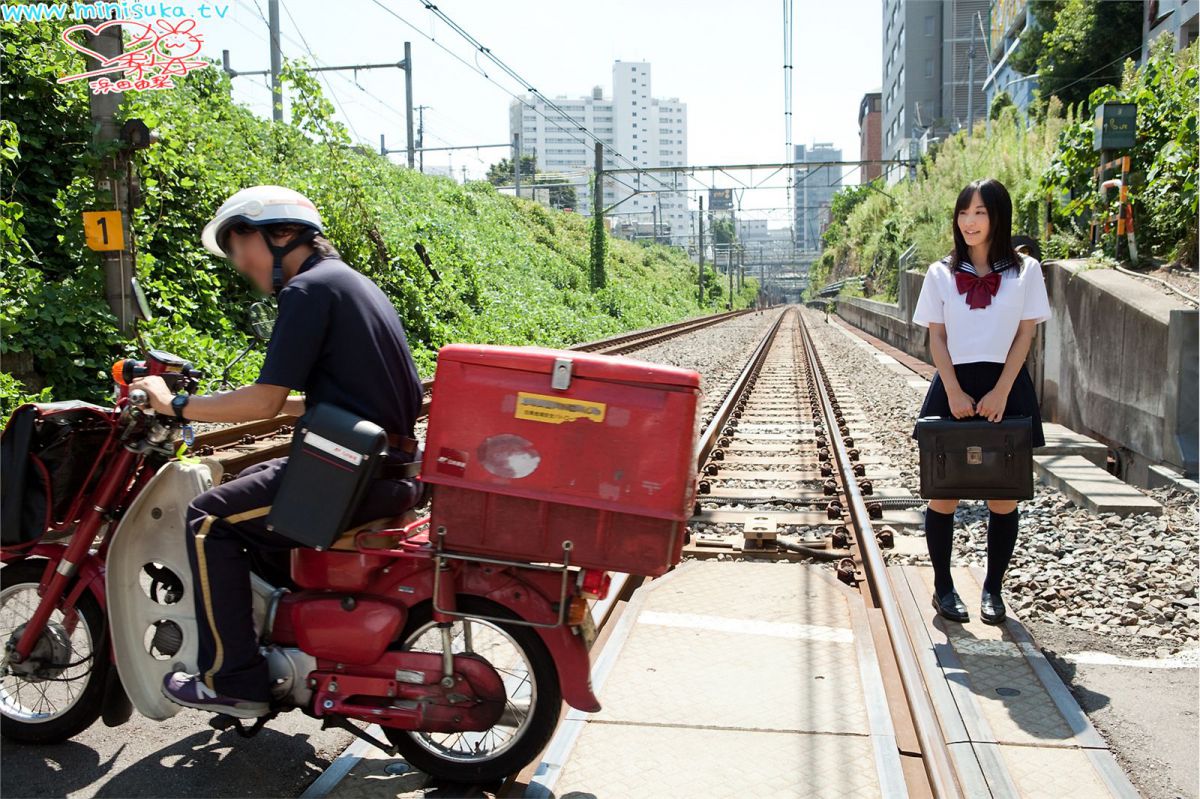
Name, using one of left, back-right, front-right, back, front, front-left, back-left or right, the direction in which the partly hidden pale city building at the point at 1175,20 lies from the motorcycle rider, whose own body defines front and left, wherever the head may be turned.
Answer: back-right

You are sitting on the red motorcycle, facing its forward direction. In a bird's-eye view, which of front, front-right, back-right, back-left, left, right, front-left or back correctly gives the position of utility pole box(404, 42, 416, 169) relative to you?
right

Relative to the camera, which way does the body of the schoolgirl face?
toward the camera

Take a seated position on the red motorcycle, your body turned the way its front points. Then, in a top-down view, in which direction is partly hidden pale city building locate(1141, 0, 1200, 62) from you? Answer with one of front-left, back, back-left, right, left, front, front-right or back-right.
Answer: back-right

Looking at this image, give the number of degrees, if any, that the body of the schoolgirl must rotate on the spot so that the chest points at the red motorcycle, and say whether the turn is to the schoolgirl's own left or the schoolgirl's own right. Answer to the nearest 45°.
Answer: approximately 45° to the schoolgirl's own right

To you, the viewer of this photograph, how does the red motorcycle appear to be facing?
facing to the left of the viewer

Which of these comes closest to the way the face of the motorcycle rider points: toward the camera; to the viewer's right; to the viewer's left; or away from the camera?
to the viewer's left

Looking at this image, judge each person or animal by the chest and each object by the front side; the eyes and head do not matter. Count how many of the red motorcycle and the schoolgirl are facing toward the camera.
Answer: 1

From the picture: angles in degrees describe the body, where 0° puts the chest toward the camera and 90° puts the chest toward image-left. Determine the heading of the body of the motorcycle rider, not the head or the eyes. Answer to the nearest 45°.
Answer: approximately 90°
